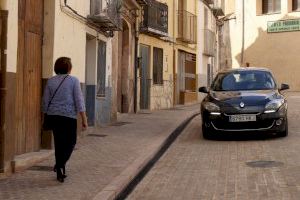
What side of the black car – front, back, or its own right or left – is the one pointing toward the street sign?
back

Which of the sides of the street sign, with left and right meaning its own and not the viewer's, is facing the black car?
front

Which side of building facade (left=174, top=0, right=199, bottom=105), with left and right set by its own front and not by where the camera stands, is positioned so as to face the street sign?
left

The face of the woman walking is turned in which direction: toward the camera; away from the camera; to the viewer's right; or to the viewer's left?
away from the camera

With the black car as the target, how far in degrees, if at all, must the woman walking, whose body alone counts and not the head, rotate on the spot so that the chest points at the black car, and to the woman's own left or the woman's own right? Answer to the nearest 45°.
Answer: approximately 45° to the woman's own right

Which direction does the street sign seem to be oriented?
toward the camera

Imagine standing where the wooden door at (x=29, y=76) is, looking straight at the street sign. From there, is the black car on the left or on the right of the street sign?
right

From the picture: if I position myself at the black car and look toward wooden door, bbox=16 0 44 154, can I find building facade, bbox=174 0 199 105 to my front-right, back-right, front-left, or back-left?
back-right

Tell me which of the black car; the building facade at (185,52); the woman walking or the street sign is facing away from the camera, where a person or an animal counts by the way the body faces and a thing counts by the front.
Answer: the woman walking

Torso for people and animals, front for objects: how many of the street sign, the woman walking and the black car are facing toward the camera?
2

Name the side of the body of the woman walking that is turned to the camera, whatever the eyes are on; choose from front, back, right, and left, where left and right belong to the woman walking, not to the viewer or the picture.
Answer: back

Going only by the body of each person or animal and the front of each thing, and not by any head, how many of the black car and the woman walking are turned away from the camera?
1
